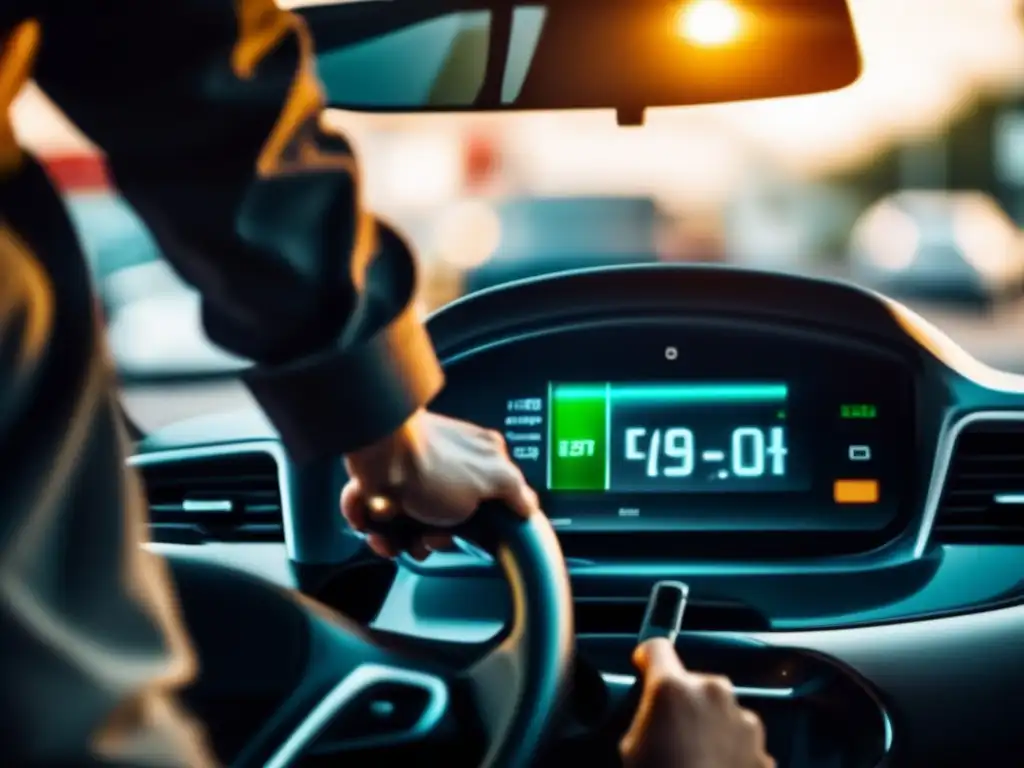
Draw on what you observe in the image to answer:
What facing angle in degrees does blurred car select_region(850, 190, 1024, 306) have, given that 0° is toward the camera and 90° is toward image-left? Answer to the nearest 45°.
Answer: approximately 0°
